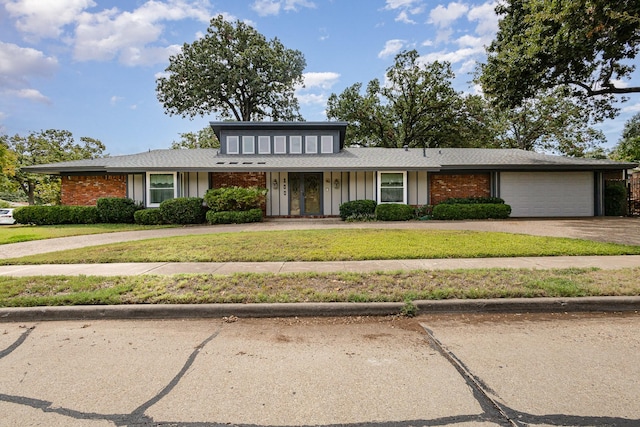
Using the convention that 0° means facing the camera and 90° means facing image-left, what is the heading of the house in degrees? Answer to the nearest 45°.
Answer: approximately 0°

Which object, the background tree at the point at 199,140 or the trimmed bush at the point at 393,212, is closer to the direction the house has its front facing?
the trimmed bush

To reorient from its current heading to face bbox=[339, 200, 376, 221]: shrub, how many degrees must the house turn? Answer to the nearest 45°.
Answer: approximately 45° to its left

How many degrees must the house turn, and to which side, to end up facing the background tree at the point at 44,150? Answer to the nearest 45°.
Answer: approximately 135° to its right

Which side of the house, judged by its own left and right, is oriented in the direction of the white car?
right

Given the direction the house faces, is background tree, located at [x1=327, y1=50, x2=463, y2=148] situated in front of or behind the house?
behind

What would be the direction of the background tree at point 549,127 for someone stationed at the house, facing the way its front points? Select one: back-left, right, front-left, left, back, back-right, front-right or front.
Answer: back-left

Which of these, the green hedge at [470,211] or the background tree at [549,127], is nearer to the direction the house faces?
the green hedge

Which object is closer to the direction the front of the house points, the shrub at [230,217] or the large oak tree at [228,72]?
the shrub

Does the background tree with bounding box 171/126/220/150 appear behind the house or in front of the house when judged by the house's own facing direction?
behind

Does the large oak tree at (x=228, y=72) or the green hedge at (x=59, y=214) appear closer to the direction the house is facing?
the green hedge
